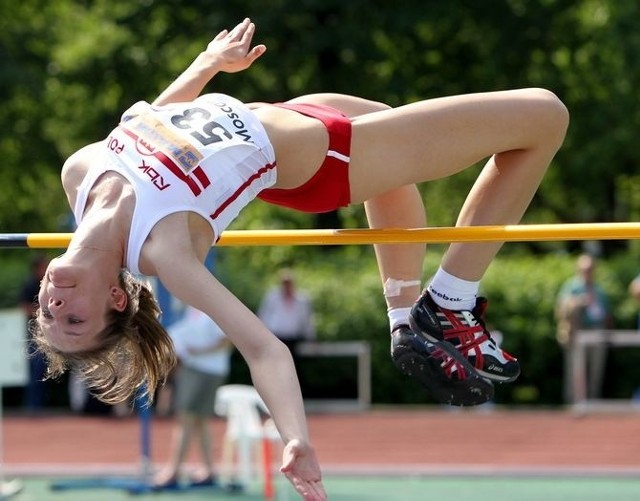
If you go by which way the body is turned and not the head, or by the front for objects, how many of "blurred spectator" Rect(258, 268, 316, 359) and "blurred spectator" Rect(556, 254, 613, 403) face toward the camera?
2

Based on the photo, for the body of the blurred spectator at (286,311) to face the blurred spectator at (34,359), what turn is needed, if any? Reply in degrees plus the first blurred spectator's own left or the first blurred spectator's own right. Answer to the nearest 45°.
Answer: approximately 90° to the first blurred spectator's own right

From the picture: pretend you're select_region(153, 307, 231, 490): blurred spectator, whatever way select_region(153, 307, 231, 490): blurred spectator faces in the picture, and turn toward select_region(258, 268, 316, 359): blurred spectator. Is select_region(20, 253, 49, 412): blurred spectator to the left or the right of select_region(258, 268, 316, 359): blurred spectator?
left

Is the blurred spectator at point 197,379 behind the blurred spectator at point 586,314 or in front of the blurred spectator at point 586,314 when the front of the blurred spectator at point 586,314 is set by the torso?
in front

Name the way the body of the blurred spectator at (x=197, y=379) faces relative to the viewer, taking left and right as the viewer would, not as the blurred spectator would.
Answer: facing the viewer and to the left of the viewer

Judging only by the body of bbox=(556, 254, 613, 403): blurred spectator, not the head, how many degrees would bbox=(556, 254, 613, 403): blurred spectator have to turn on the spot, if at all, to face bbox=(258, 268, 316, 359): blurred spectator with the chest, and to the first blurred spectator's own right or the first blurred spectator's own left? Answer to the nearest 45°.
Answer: approximately 90° to the first blurred spectator's own right

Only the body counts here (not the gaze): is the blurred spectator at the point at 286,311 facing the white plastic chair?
yes

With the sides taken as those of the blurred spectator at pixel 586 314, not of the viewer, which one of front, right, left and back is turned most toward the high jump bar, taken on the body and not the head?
front

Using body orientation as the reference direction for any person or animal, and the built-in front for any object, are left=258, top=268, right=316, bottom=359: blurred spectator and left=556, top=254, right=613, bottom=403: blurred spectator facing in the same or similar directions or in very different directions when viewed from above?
same or similar directions

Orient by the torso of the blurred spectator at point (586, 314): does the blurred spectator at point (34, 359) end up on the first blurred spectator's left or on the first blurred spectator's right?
on the first blurred spectator's right

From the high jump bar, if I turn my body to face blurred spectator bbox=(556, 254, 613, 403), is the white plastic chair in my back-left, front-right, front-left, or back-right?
front-left

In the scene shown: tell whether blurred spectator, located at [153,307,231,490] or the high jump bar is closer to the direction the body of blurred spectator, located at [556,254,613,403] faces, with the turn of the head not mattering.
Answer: the high jump bar

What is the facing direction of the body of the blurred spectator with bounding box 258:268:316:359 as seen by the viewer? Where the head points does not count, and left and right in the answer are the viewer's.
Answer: facing the viewer

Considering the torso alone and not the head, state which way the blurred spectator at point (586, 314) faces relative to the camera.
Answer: toward the camera
